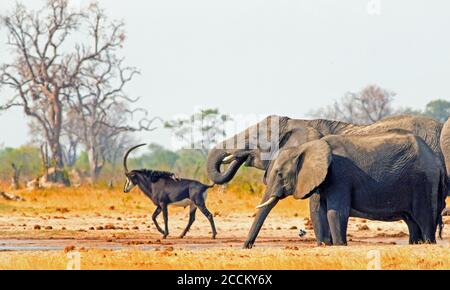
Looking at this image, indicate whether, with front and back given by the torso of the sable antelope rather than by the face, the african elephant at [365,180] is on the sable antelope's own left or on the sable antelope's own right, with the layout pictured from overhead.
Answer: on the sable antelope's own left

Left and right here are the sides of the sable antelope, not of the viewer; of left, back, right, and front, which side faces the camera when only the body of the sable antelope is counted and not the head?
left

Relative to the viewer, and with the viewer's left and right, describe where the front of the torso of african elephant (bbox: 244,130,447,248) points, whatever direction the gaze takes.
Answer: facing to the left of the viewer

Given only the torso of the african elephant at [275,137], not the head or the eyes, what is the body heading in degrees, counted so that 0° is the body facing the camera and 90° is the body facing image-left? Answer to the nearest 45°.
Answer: approximately 90°

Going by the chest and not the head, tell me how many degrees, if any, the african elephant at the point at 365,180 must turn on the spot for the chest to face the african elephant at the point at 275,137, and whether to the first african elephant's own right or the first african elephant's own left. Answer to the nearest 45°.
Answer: approximately 45° to the first african elephant's own right

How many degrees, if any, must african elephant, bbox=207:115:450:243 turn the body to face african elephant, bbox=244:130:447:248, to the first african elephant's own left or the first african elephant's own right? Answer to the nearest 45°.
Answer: approximately 135° to the first african elephant's own left

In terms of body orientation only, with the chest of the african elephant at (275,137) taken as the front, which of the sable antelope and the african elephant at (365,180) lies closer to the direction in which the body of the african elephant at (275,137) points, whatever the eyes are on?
the sable antelope

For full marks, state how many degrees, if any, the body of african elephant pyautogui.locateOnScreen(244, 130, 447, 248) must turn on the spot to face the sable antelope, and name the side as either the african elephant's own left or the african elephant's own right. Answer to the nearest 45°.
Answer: approximately 45° to the african elephant's own right
